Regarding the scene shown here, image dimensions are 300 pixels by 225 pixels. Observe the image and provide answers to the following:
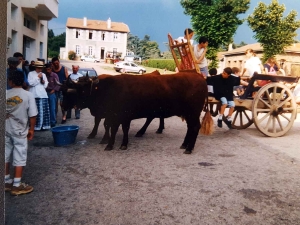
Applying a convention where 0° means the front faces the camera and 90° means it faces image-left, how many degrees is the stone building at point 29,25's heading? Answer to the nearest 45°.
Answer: approximately 315°

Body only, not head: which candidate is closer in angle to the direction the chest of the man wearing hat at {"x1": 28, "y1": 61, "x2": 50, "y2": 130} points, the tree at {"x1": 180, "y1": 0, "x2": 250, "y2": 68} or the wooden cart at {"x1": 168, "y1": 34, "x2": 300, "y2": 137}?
the wooden cart

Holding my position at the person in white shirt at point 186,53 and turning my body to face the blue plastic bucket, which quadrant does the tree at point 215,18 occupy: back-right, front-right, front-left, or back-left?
back-right

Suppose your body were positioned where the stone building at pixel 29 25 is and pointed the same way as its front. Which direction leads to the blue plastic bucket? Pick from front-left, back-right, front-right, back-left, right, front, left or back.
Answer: front-right

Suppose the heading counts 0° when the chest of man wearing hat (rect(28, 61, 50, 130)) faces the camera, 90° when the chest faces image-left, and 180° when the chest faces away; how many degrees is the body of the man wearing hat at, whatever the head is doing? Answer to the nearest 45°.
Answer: approximately 315°

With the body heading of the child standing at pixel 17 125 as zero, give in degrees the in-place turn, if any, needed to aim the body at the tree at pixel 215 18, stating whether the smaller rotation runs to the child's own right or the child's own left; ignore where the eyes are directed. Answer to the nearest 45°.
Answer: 0° — they already face it

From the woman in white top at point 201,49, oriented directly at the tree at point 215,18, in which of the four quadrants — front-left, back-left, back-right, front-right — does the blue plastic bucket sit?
back-left
